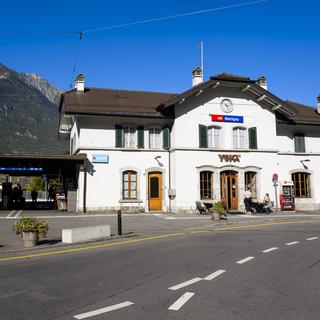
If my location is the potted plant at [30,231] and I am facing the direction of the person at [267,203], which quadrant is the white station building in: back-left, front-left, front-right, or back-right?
front-left

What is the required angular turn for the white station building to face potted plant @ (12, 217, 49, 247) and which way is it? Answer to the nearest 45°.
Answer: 0° — it already faces it

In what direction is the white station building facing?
toward the camera
